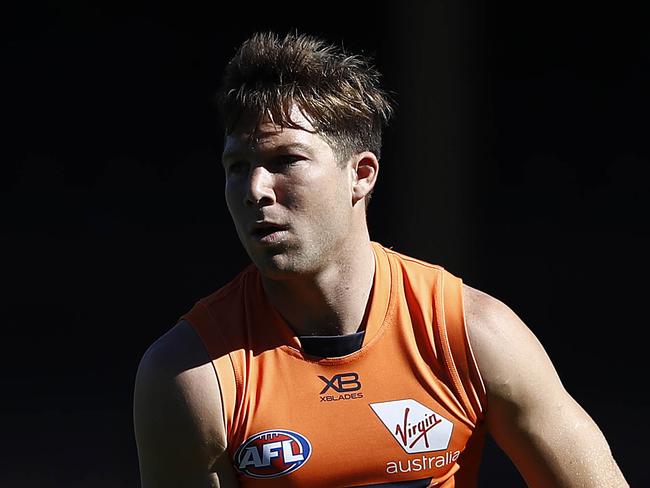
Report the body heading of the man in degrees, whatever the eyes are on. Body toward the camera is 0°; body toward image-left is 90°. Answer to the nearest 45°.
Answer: approximately 0°

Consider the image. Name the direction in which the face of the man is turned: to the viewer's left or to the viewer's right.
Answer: to the viewer's left
